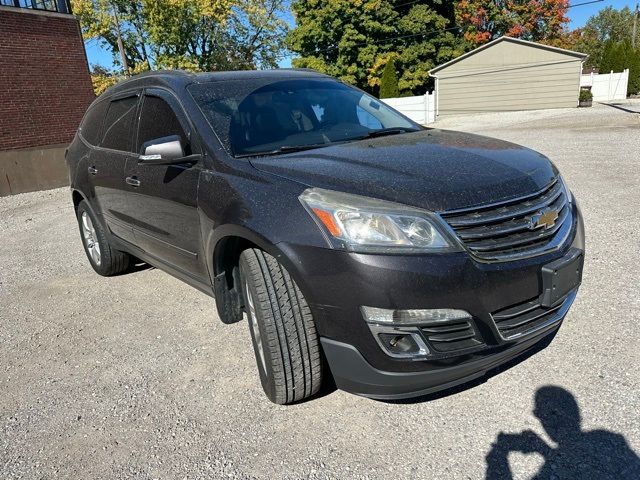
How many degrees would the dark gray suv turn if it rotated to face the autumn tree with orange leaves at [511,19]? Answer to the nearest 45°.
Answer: approximately 135° to its left

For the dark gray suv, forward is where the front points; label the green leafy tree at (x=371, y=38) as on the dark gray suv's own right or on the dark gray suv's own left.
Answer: on the dark gray suv's own left

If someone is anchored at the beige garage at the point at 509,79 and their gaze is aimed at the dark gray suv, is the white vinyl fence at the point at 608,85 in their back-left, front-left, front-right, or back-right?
back-left

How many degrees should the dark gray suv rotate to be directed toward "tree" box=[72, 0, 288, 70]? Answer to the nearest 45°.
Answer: approximately 135° to its left

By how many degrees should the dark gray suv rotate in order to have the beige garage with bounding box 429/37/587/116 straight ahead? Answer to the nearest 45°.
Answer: approximately 135° to its left

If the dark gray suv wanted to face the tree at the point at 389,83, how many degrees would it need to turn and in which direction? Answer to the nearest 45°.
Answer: approximately 135° to its left

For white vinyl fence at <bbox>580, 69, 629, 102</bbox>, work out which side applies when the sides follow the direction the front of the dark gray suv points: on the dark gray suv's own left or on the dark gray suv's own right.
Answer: on the dark gray suv's own left

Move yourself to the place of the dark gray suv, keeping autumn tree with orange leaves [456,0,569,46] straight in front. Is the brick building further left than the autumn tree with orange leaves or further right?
left

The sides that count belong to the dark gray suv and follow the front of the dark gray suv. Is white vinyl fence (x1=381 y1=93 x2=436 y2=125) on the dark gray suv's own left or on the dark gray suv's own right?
on the dark gray suv's own left

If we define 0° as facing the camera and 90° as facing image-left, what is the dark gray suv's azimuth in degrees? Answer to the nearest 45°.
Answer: approximately 315°
